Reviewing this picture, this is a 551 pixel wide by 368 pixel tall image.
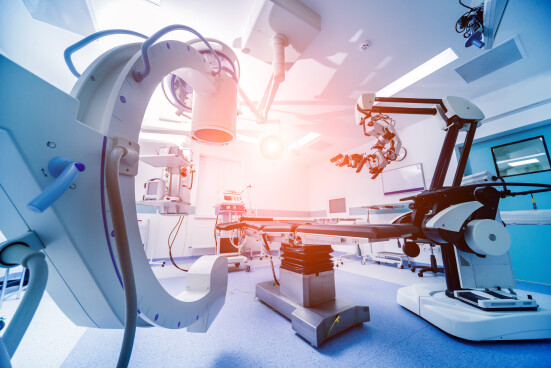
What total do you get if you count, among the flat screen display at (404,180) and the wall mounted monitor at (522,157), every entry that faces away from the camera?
0

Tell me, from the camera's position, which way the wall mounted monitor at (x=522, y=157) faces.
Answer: facing the viewer and to the left of the viewer

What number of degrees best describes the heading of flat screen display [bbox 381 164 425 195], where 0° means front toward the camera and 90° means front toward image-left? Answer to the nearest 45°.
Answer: approximately 45°

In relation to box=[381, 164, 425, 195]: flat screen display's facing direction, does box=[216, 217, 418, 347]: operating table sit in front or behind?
in front

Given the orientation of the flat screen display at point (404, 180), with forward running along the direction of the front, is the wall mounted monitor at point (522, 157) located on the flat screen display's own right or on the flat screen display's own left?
on the flat screen display's own left

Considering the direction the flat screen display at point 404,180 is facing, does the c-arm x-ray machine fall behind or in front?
in front

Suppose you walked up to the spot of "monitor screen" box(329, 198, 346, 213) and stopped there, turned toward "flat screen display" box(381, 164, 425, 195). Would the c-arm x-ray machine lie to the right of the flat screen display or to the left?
right

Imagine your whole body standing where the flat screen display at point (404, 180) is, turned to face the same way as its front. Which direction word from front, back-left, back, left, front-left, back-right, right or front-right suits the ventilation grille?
left

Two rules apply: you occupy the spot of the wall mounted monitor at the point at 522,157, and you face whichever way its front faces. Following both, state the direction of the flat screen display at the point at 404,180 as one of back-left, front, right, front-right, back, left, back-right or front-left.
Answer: front-right

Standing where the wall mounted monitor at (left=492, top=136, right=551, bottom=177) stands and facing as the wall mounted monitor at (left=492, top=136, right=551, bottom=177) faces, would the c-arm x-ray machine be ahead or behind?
ahead
